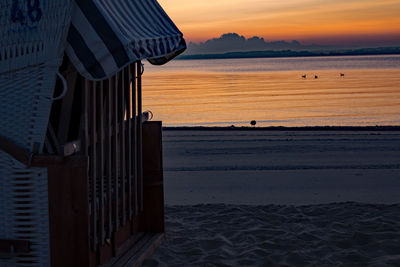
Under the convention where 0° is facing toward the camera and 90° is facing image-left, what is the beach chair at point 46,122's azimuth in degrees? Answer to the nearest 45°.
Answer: approximately 315°
